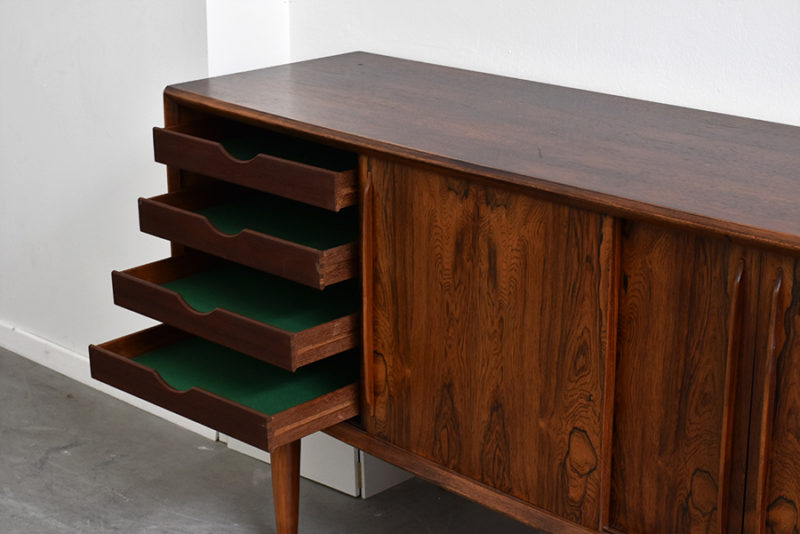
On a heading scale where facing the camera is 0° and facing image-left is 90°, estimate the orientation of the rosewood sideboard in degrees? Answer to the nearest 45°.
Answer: approximately 45°
